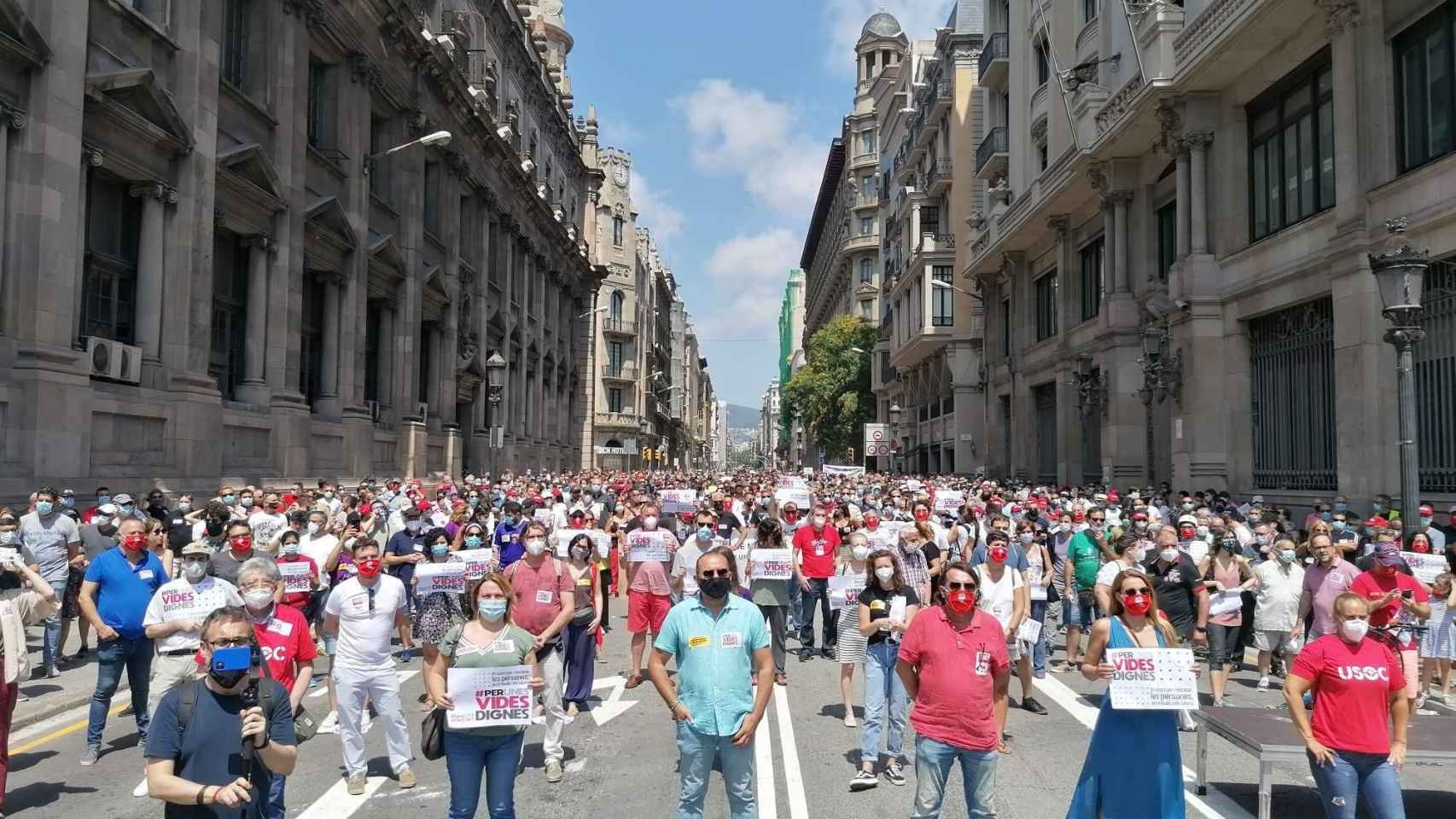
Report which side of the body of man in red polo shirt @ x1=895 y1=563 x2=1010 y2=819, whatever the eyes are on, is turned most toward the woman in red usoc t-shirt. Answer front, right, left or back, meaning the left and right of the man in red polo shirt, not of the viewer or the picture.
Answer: left

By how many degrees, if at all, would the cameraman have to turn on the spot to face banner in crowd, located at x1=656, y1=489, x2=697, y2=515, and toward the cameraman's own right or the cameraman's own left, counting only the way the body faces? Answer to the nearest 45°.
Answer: approximately 135° to the cameraman's own left

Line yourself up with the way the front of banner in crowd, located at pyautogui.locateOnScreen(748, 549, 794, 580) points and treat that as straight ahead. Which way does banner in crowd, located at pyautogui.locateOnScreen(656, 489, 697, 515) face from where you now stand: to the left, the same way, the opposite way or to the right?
the same way

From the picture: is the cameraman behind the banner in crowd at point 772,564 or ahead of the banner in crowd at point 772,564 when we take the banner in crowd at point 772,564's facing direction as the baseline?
ahead

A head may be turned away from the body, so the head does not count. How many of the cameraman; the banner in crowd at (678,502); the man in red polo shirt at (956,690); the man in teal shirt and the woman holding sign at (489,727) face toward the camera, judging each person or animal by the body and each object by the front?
5

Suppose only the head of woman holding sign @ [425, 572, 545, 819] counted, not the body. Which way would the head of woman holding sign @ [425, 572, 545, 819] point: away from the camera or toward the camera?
toward the camera

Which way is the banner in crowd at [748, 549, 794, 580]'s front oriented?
toward the camera

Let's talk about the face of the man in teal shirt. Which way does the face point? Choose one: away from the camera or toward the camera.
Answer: toward the camera

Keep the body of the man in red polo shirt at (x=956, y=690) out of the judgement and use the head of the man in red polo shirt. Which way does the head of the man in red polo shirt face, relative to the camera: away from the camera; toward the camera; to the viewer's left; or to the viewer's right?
toward the camera

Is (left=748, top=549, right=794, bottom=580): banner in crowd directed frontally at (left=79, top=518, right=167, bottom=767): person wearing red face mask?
no

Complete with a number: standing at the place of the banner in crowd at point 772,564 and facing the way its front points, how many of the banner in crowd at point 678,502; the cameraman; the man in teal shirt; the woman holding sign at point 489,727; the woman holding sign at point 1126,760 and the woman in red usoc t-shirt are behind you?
1

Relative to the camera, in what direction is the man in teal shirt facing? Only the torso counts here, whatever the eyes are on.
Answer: toward the camera

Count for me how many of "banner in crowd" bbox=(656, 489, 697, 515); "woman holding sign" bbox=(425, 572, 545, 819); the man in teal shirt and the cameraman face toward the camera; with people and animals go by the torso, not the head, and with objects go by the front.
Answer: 4

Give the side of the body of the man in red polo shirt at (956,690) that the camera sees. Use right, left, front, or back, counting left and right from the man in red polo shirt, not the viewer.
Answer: front

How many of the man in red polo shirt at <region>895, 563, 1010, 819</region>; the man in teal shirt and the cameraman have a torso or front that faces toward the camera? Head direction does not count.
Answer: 3
